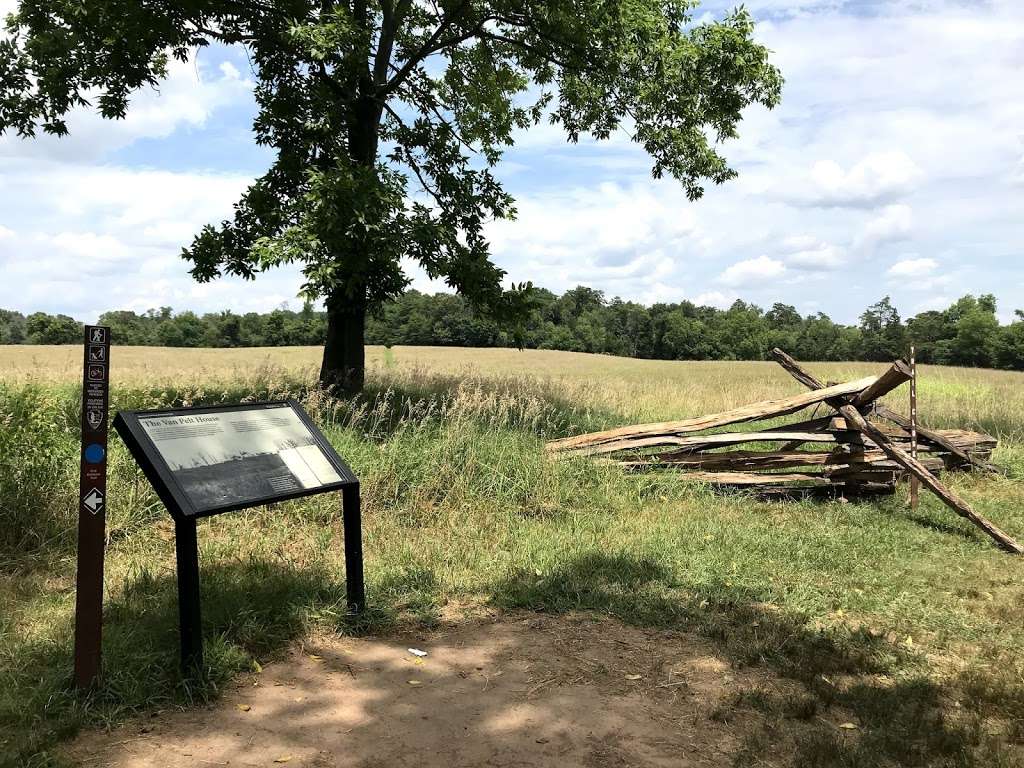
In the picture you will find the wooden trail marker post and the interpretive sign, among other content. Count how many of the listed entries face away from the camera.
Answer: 0

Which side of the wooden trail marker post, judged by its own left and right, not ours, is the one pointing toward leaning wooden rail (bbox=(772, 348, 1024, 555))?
left

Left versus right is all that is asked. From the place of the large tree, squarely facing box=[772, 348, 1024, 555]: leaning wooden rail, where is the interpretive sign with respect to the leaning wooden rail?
right

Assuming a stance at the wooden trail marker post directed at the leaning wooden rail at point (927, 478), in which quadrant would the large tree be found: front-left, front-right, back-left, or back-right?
front-left

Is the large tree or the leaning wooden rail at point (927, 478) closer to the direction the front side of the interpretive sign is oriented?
the leaning wooden rail

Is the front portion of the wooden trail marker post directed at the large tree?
no

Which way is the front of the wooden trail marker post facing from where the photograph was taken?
facing the viewer

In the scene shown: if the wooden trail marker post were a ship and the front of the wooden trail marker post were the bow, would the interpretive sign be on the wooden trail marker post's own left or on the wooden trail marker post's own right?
on the wooden trail marker post's own left

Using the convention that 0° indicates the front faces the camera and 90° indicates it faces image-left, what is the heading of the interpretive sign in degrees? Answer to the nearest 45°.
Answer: approximately 315°

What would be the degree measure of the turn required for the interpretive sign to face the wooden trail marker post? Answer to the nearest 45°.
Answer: approximately 90° to its right

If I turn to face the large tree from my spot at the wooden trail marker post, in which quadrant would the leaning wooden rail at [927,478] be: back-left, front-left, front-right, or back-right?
front-right
